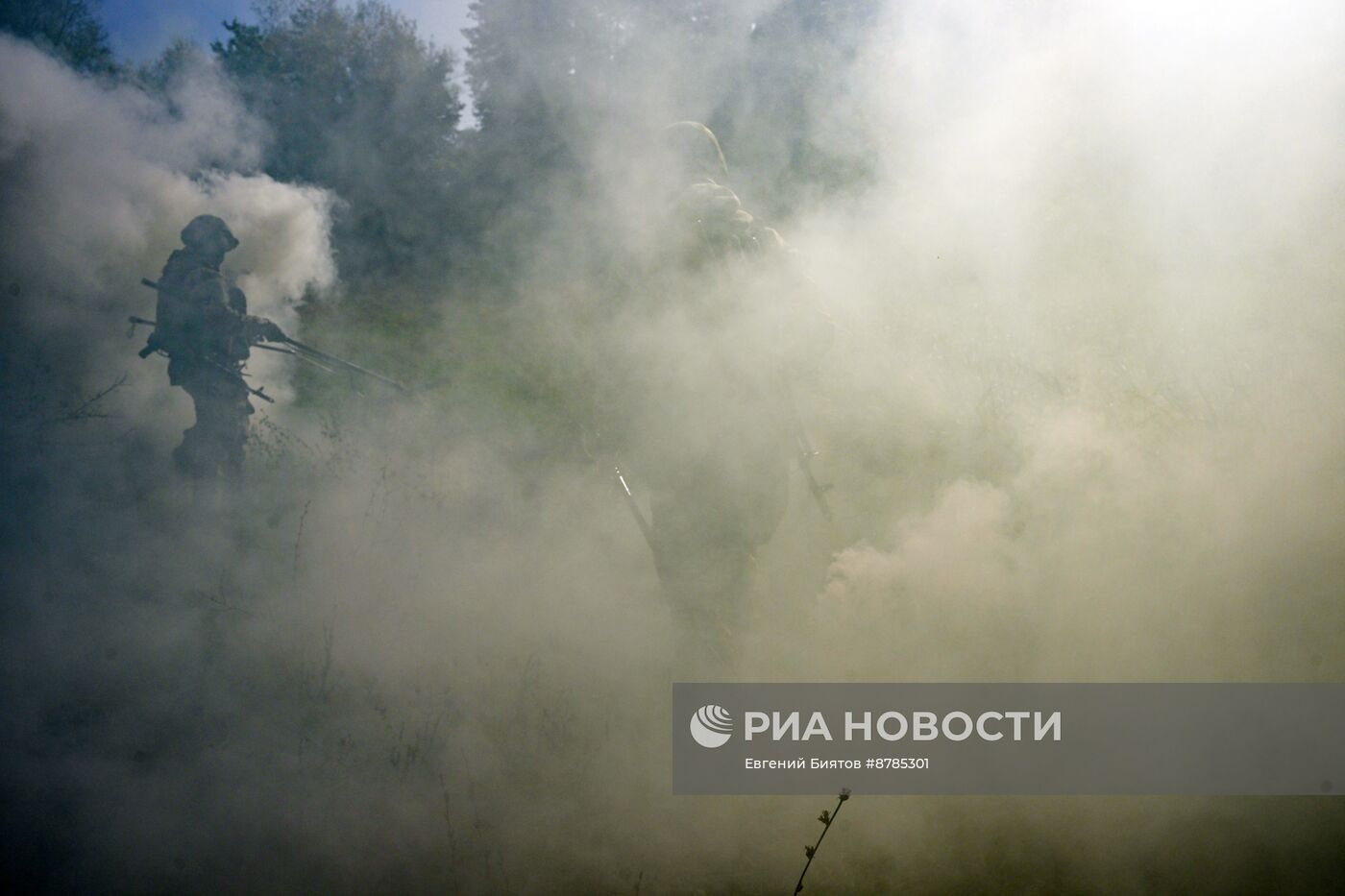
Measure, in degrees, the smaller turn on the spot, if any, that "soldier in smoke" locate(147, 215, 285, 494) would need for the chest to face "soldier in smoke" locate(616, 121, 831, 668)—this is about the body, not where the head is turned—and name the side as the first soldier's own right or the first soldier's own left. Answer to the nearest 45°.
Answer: approximately 45° to the first soldier's own right

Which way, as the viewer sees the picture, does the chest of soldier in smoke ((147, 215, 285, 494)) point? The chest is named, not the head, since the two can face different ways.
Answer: to the viewer's right

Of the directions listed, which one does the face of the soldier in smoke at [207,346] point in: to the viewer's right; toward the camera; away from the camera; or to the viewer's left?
to the viewer's right
